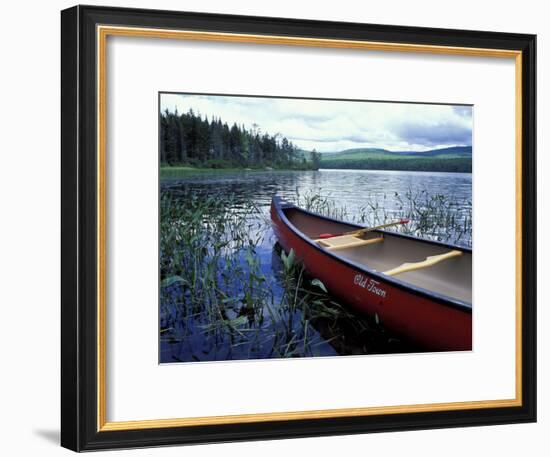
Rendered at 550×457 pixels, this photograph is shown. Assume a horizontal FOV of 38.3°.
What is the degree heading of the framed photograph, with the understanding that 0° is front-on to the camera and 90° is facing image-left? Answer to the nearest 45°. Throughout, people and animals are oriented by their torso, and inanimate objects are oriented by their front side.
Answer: approximately 315°
